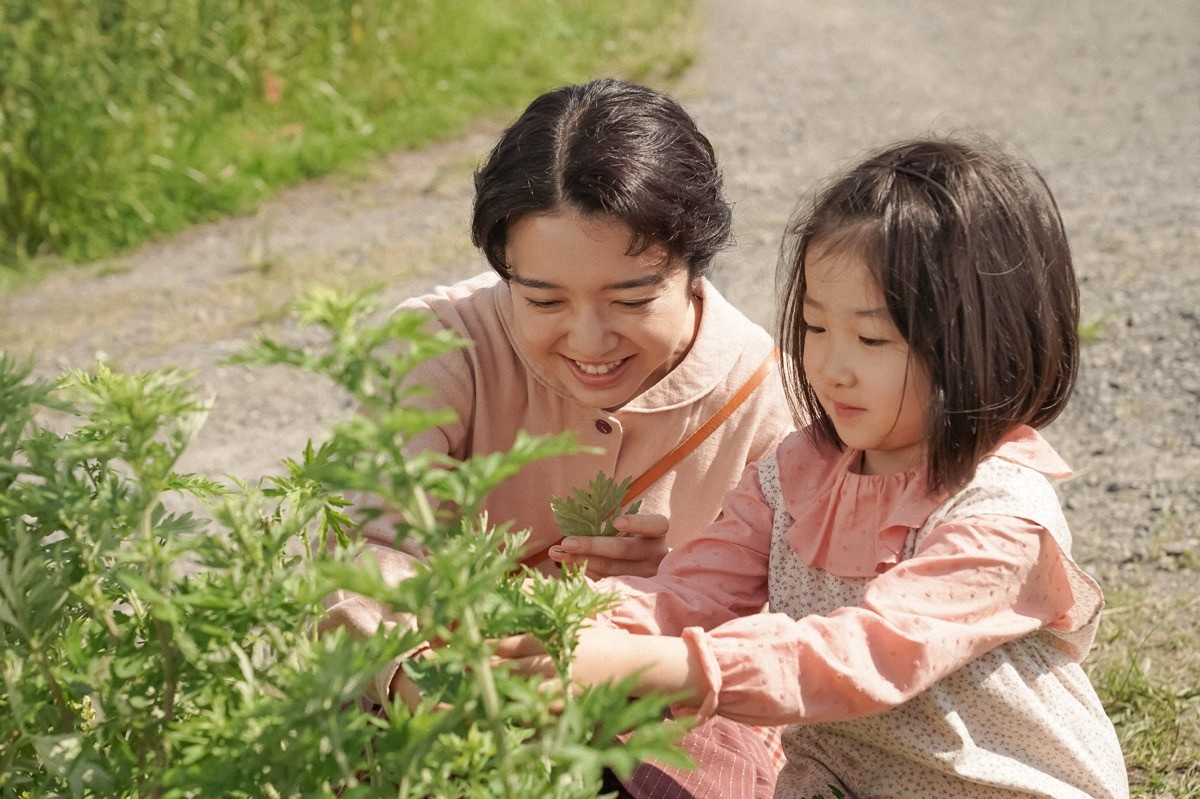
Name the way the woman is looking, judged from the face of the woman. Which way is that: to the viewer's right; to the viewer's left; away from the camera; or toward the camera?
toward the camera

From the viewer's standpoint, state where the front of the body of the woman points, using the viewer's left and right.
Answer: facing the viewer

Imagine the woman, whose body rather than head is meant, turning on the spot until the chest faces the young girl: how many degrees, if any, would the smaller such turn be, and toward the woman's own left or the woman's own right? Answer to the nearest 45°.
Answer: approximately 45° to the woman's own left

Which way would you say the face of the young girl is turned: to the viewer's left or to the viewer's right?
to the viewer's left

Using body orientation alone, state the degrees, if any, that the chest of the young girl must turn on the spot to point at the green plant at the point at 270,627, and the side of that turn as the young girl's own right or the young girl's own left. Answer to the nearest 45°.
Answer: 0° — they already face it

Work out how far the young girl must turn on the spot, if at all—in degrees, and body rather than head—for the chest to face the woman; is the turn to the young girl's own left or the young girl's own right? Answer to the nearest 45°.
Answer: approximately 90° to the young girl's own right

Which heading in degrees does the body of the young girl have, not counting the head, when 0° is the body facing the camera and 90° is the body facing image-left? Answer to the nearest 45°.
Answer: approximately 45°

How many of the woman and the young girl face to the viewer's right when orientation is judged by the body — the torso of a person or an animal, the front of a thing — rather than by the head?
0

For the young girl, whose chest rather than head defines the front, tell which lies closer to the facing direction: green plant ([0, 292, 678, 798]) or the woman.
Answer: the green plant

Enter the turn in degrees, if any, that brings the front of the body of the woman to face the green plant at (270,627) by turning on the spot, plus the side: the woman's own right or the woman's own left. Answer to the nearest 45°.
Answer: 0° — they already face it
